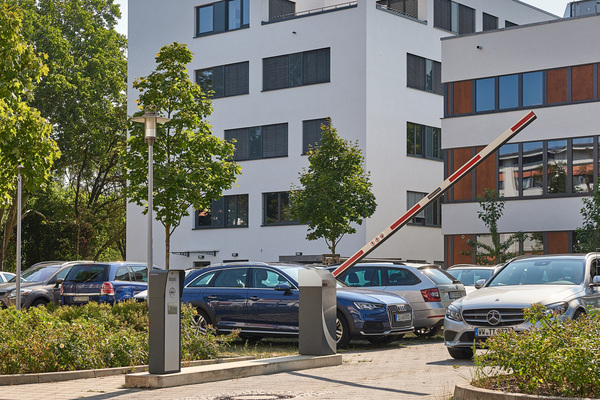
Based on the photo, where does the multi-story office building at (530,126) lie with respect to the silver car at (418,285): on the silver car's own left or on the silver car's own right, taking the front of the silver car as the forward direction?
on the silver car's own right

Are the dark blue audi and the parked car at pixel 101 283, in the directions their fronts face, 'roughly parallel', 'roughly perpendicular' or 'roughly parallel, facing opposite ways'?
roughly perpendicular

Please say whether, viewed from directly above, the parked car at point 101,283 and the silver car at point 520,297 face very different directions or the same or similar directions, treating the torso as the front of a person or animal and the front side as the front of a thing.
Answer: very different directions

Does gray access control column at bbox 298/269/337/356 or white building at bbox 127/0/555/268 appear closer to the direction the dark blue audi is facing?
the gray access control column

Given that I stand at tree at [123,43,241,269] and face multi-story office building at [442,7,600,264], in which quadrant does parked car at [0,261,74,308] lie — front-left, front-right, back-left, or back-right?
back-right

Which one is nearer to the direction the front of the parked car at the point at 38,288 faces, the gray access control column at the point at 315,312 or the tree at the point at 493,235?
the gray access control column

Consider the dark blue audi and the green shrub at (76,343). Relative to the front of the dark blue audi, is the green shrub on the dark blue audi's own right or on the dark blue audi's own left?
on the dark blue audi's own right

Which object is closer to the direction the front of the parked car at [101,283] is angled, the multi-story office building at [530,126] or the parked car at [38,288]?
the multi-story office building

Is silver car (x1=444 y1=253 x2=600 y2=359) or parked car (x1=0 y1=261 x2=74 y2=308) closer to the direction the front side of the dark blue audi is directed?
the silver car

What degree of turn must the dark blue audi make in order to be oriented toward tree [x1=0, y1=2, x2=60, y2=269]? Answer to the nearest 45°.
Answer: approximately 135° to its right
